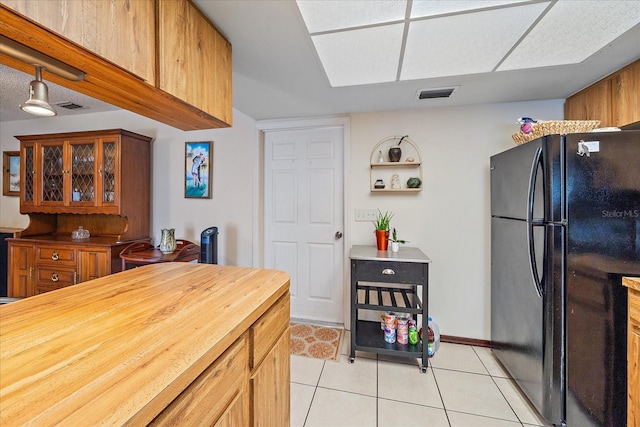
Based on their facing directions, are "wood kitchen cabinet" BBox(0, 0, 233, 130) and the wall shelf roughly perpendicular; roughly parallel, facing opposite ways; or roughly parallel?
roughly perpendicular

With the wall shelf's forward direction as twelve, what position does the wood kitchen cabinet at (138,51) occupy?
The wood kitchen cabinet is roughly at 1 o'clock from the wall shelf.

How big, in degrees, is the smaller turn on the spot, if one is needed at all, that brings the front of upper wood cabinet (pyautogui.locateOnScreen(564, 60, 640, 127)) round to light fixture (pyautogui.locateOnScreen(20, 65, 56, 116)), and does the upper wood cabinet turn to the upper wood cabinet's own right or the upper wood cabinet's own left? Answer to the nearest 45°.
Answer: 0° — it already faces it

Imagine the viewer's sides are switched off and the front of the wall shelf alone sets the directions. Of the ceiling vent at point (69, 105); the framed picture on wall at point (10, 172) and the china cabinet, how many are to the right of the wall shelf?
3

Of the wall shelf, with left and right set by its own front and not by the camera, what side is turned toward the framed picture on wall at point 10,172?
right

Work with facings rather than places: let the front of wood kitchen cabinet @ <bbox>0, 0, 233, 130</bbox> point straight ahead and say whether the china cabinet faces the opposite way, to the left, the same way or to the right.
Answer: to the right

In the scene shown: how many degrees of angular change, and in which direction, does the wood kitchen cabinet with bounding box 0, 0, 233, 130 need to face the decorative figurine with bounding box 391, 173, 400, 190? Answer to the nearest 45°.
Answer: approximately 45° to its left

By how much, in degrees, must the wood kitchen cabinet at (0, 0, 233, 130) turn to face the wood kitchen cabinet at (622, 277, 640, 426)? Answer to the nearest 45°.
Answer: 0° — it already faces it

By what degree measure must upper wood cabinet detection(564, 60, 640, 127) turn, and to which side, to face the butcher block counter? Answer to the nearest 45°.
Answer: approximately 45° to its left

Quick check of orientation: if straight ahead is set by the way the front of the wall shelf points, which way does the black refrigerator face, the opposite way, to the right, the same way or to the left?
to the right
